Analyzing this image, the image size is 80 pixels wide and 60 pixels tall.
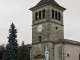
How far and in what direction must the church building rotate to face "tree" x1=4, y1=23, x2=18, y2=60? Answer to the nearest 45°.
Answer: approximately 90° to its right

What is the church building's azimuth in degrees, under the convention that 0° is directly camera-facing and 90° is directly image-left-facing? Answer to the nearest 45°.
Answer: approximately 45°
